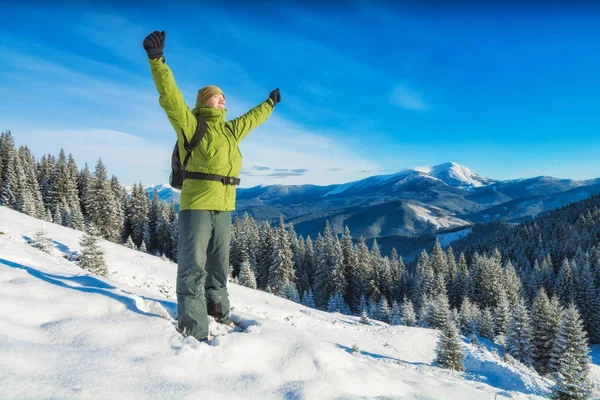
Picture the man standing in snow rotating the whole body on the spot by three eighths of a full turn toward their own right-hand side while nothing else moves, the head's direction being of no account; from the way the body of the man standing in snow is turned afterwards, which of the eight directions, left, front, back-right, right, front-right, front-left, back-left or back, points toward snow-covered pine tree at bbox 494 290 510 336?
back-right

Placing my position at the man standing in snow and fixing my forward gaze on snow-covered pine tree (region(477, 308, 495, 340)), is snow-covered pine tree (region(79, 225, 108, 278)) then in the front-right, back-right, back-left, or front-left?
front-left

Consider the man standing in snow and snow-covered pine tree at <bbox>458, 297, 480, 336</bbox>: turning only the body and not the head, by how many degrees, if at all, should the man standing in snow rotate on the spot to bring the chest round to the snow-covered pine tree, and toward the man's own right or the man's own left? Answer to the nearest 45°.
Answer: approximately 90° to the man's own left

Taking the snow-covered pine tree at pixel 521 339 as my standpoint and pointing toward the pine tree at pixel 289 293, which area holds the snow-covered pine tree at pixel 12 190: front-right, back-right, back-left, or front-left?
front-left

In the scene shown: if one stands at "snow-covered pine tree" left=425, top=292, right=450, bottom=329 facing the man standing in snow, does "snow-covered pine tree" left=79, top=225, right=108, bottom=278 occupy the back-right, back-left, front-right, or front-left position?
front-right

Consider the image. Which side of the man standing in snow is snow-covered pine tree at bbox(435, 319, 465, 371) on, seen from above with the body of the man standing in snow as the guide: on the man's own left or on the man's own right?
on the man's own left

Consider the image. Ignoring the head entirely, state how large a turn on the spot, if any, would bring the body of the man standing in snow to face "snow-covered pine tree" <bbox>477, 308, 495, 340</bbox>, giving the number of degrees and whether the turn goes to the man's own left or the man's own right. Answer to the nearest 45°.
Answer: approximately 90° to the man's own left

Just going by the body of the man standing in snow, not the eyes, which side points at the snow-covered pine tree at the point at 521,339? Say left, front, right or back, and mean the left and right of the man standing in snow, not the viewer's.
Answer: left

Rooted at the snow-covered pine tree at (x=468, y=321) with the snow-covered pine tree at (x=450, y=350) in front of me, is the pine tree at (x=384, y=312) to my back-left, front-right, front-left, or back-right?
back-right

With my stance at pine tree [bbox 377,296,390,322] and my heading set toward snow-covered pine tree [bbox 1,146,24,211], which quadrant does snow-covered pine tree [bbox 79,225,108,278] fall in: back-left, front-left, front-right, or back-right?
front-left

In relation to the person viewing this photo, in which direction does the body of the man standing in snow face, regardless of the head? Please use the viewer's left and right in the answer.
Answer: facing the viewer and to the right of the viewer
